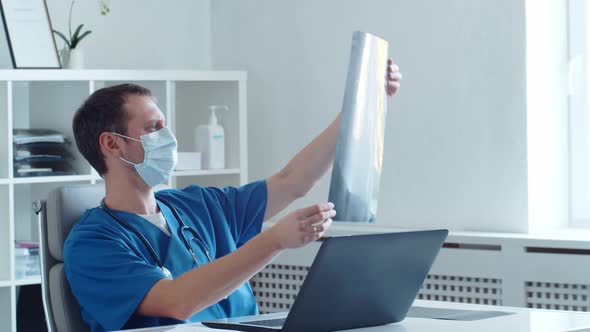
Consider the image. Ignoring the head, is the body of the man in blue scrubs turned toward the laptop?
yes

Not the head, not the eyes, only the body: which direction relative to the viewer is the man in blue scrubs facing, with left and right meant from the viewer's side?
facing the viewer and to the right of the viewer

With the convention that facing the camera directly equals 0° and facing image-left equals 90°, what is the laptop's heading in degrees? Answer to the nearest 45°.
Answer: approximately 135°

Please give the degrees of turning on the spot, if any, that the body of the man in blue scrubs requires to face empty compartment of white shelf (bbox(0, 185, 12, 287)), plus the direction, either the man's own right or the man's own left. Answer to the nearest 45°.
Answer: approximately 180°

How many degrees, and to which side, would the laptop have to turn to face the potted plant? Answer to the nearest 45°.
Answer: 0° — it already faces it

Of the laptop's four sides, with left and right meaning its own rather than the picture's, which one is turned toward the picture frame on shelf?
front

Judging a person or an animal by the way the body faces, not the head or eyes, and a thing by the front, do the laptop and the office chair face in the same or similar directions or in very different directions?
very different directions

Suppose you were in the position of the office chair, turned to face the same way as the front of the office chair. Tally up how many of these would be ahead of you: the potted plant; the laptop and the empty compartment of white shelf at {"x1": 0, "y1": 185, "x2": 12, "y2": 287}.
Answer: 1

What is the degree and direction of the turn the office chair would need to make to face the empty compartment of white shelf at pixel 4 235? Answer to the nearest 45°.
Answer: approximately 135° to its left

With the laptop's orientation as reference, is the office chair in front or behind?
in front

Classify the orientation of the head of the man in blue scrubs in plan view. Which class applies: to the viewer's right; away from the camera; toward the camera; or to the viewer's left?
to the viewer's right

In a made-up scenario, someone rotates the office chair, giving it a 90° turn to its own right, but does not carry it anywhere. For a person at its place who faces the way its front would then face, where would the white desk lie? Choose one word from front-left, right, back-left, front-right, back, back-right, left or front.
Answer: left
